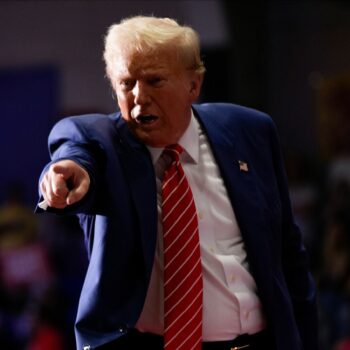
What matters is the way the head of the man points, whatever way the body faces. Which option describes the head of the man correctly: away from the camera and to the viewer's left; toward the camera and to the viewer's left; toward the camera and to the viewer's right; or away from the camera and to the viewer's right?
toward the camera and to the viewer's left

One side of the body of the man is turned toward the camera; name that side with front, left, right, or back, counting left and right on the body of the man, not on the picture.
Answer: front
